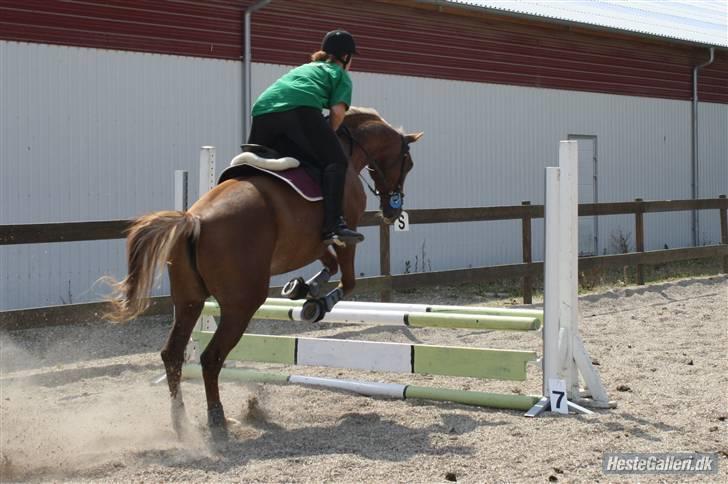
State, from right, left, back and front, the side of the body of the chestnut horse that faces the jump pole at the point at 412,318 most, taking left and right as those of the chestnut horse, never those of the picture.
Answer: front

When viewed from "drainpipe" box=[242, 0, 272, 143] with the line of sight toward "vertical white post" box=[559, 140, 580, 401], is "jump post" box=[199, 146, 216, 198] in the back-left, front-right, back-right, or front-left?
front-right

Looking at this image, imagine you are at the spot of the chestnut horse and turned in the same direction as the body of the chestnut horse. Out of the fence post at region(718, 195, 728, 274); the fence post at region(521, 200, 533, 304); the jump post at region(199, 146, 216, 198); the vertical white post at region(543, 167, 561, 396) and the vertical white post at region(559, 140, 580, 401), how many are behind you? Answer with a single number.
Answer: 0

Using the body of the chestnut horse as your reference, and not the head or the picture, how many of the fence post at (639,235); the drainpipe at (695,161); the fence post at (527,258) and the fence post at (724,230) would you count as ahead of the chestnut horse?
4

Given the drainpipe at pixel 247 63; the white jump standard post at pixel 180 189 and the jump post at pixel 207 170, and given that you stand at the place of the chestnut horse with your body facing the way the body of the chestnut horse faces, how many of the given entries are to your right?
0

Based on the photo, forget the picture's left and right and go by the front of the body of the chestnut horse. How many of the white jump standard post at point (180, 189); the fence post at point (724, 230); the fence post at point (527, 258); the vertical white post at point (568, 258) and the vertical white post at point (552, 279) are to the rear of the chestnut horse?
0

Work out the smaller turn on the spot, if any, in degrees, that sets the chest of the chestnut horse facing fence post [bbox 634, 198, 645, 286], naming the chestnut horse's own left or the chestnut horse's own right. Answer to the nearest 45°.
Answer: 0° — it already faces it

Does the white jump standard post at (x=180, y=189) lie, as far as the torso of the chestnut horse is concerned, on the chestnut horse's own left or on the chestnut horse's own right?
on the chestnut horse's own left

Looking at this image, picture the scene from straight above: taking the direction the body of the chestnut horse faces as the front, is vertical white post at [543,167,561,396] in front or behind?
in front

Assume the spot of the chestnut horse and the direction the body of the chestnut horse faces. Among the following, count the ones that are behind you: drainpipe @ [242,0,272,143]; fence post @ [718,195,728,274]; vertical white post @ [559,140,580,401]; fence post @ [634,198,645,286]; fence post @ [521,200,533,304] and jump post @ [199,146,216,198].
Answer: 0

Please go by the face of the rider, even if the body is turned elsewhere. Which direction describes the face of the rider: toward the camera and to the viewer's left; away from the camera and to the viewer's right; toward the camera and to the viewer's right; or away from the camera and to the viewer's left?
away from the camera and to the viewer's right

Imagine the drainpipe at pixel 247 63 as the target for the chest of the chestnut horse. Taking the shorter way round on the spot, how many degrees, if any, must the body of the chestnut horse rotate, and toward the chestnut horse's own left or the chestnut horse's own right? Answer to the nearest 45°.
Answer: approximately 45° to the chestnut horse's own left

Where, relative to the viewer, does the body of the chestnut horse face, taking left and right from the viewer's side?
facing away from the viewer and to the right of the viewer

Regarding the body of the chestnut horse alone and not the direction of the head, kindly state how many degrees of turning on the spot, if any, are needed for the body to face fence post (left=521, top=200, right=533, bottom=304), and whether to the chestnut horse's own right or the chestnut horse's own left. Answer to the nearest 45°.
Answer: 0° — it already faces it

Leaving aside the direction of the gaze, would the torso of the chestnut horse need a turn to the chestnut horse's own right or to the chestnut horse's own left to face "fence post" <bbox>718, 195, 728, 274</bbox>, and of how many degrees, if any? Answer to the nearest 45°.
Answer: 0° — it already faces it

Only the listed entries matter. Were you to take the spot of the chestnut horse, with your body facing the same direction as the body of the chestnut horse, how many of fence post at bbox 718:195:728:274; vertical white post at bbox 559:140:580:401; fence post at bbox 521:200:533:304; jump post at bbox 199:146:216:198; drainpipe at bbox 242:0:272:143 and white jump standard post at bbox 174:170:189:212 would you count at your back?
0

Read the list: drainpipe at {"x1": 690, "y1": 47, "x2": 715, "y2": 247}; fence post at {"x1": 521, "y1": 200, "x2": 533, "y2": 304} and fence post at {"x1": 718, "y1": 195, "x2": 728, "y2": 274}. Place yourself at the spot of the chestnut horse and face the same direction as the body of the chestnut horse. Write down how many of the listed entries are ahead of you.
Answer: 3
